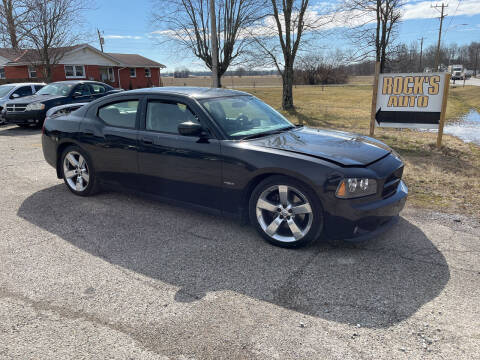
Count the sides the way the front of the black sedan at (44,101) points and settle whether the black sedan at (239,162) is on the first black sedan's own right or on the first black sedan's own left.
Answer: on the first black sedan's own left

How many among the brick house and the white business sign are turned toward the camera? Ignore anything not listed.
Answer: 2

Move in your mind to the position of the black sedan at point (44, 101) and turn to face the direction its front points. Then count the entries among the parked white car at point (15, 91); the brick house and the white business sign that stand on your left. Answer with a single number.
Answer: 1

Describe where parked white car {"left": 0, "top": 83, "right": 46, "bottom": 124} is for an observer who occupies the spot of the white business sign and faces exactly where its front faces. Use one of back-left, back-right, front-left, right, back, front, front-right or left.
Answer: right

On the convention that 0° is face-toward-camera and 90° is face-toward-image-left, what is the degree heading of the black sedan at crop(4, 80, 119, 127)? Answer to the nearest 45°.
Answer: approximately 45°

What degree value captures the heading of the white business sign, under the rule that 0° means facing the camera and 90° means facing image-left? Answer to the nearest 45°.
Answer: approximately 0°

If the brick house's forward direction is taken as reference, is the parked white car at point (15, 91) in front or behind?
in front

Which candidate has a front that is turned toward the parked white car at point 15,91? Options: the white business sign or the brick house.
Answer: the brick house

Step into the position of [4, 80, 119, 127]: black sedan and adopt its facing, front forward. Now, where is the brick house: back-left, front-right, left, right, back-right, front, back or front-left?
back-right

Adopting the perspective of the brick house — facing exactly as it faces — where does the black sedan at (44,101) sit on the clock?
The black sedan is roughly at 12 o'clock from the brick house.

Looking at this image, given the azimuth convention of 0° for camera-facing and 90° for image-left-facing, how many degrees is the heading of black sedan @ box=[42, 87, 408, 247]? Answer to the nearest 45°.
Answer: approximately 315°

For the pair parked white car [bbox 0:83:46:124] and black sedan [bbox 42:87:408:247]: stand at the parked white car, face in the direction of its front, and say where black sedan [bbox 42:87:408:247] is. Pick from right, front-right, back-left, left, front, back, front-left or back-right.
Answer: front-left

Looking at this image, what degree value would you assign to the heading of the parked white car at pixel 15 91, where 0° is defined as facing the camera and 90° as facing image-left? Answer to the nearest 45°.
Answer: approximately 45°

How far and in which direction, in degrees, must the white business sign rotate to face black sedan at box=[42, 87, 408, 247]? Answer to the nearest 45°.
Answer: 0° — it already faces it
